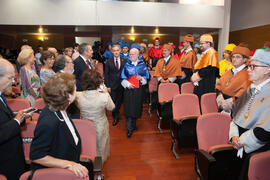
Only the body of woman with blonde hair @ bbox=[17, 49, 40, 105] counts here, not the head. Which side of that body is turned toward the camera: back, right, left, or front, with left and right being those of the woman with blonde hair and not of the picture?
right

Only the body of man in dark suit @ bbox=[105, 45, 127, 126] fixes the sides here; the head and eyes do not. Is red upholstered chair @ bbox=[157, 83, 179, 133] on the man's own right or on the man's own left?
on the man's own left

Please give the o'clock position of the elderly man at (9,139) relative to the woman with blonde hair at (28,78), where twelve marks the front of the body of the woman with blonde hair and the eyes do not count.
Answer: The elderly man is roughly at 3 o'clock from the woman with blonde hair.

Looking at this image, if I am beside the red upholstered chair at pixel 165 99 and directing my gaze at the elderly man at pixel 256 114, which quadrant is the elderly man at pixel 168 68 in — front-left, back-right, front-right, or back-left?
back-left

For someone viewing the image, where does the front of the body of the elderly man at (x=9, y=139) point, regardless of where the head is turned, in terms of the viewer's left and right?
facing to the right of the viewer
